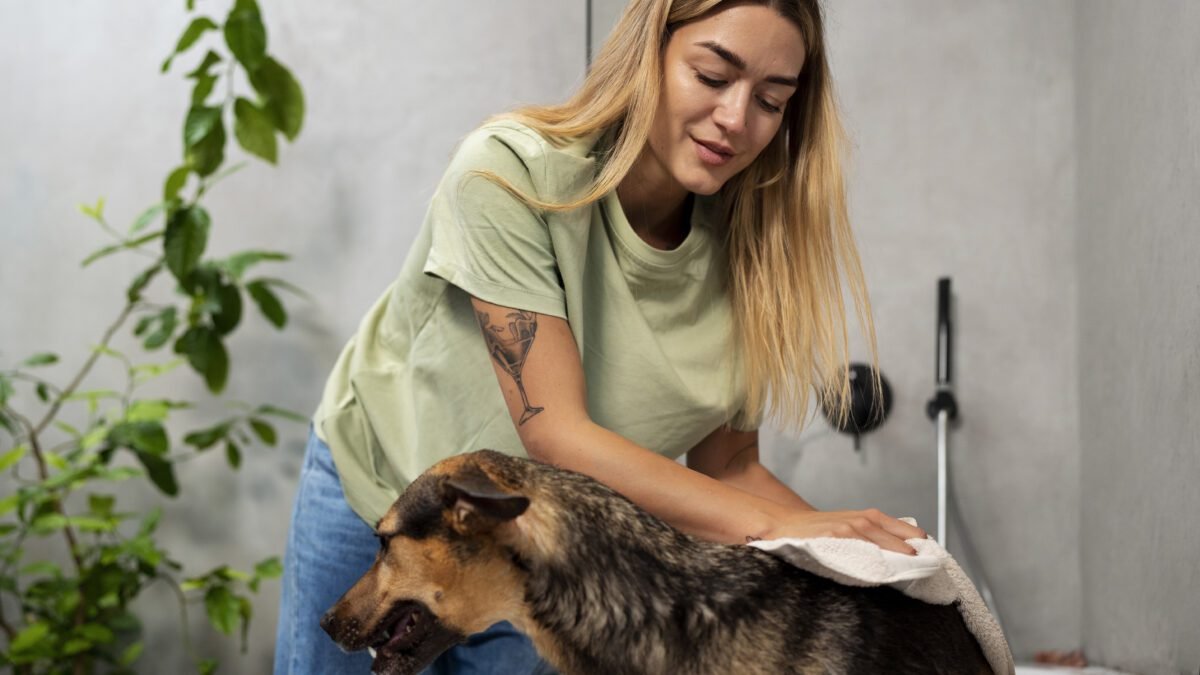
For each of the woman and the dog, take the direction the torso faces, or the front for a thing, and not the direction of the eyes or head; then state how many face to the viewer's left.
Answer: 1

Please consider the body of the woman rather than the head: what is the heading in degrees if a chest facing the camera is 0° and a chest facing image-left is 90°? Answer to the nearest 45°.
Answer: approximately 315°

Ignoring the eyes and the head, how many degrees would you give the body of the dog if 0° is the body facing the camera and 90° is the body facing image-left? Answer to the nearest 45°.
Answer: approximately 90°

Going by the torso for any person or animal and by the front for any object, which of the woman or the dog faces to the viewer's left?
the dog
